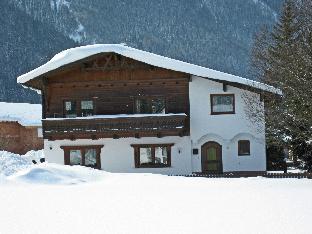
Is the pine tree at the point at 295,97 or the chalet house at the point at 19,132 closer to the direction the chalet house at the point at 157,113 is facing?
the pine tree

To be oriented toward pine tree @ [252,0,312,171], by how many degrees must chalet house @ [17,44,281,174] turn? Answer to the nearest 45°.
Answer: approximately 45° to its left

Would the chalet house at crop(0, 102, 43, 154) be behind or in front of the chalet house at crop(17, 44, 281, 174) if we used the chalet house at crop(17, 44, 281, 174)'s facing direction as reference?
behind

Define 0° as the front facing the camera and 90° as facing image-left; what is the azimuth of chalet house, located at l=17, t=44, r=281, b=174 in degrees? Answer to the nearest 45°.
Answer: approximately 0°
